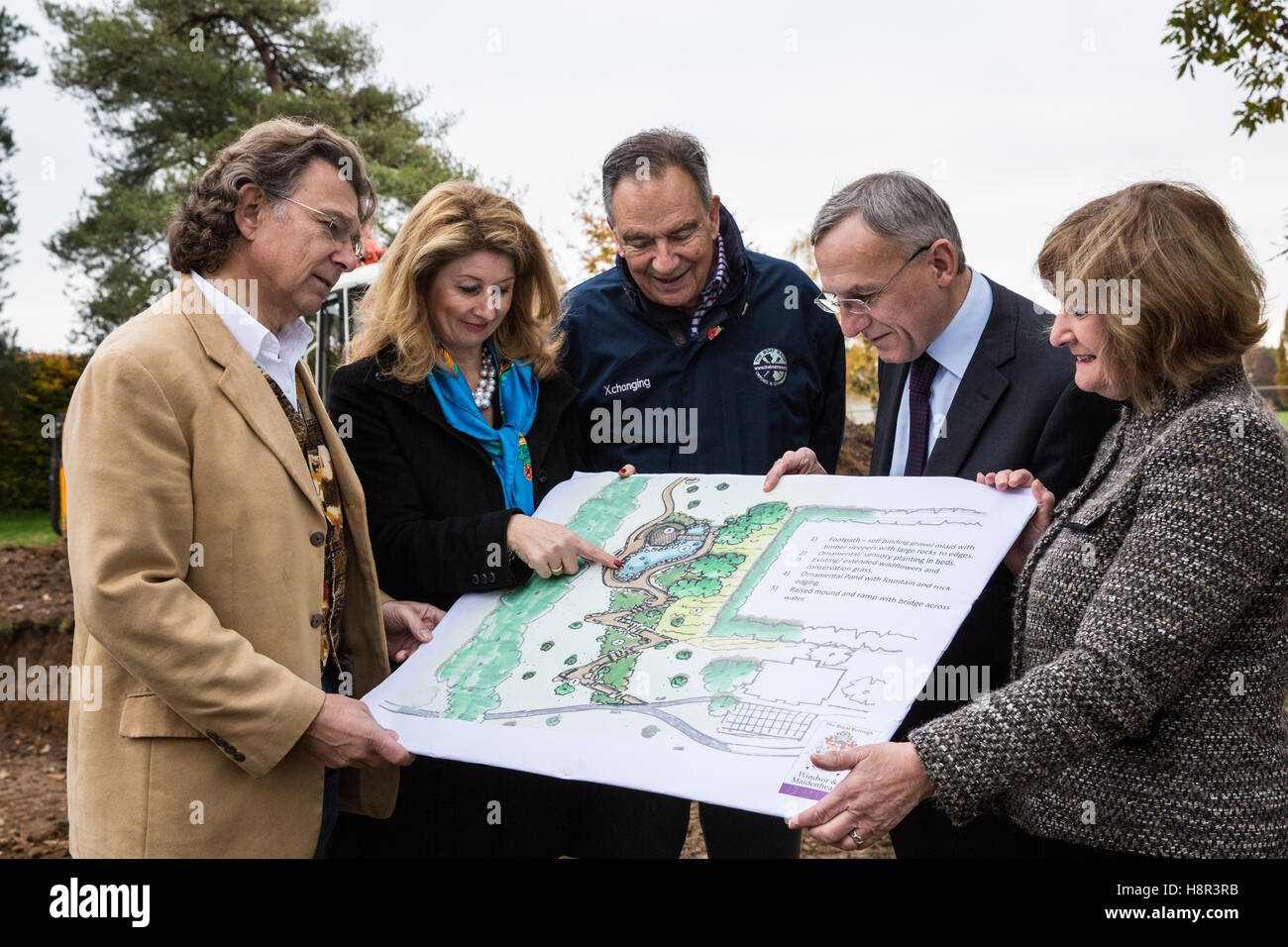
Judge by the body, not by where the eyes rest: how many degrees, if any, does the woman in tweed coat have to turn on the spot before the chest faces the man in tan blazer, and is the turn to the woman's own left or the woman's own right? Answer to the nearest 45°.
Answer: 0° — they already face them

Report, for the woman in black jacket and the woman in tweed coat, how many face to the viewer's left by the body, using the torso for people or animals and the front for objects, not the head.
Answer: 1

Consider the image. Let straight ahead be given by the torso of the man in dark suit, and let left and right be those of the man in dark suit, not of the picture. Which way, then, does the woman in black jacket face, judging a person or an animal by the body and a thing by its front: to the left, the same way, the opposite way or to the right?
to the left

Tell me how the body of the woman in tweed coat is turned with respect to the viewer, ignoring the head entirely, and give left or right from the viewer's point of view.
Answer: facing to the left of the viewer

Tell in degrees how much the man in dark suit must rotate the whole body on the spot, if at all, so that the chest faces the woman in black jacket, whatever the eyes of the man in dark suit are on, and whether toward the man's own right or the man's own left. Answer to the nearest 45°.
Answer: approximately 45° to the man's own right

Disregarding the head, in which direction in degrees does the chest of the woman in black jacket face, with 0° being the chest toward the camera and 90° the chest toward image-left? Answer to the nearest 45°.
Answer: approximately 315°

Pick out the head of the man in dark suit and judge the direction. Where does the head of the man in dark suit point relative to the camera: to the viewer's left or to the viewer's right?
to the viewer's left

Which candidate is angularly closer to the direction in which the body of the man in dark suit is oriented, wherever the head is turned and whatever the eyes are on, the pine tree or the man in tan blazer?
the man in tan blazer

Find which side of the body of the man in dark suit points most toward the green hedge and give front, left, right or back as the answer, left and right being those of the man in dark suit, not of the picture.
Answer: right

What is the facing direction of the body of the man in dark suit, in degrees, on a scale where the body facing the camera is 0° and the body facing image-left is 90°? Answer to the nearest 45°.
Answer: approximately 45°

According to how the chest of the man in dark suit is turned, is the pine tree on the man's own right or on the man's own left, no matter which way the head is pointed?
on the man's own right
